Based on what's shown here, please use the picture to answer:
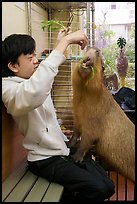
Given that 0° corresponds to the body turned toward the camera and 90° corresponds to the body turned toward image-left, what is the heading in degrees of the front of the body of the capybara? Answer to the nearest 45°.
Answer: approximately 90°
